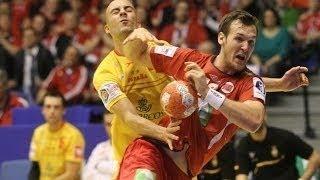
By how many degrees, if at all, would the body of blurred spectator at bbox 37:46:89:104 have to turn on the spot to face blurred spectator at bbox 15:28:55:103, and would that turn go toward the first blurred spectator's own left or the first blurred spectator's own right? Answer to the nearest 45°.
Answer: approximately 135° to the first blurred spectator's own right

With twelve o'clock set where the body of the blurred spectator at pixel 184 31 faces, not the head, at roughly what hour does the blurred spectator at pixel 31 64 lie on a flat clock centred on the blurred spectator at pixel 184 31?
the blurred spectator at pixel 31 64 is roughly at 3 o'clock from the blurred spectator at pixel 184 31.

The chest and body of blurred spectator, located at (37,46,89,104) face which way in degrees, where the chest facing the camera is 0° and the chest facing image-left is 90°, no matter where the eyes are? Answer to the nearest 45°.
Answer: approximately 0°

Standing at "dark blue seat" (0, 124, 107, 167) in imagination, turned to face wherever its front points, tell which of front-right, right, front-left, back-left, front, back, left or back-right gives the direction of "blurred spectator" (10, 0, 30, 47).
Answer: back

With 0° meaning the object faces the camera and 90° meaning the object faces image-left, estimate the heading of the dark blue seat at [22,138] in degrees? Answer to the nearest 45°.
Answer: approximately 0°
